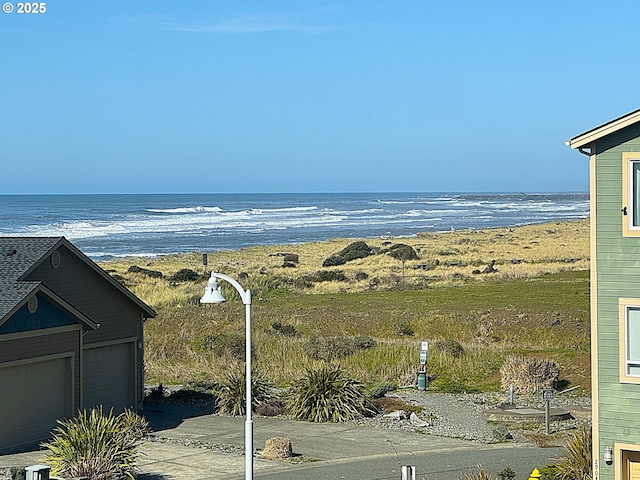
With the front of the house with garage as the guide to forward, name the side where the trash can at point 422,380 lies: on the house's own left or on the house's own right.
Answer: on the house's own left

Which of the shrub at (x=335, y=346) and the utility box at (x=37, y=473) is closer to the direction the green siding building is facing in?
the utility box

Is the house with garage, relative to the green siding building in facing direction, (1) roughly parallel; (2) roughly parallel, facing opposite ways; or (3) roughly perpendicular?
roughly perpendicular

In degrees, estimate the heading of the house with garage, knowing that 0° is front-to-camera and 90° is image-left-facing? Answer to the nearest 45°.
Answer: approximately 315°

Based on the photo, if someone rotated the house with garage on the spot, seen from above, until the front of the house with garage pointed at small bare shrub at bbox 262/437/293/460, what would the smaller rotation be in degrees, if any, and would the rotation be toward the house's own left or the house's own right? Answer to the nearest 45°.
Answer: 0° — it already faces it

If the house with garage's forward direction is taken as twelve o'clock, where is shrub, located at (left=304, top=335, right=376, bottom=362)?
The shrub is roughly at 9 o'clock from the house with garage.
